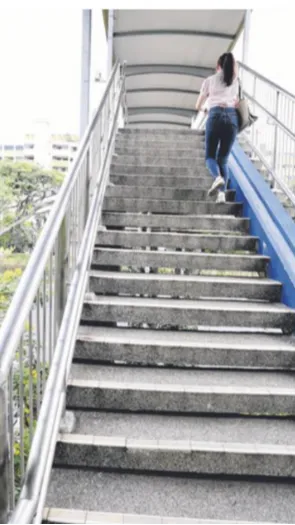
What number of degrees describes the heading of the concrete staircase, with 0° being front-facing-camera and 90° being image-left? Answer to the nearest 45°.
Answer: approximately 0°

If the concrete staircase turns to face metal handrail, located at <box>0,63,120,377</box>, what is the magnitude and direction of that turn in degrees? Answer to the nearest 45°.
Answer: approximately 45° to its right
